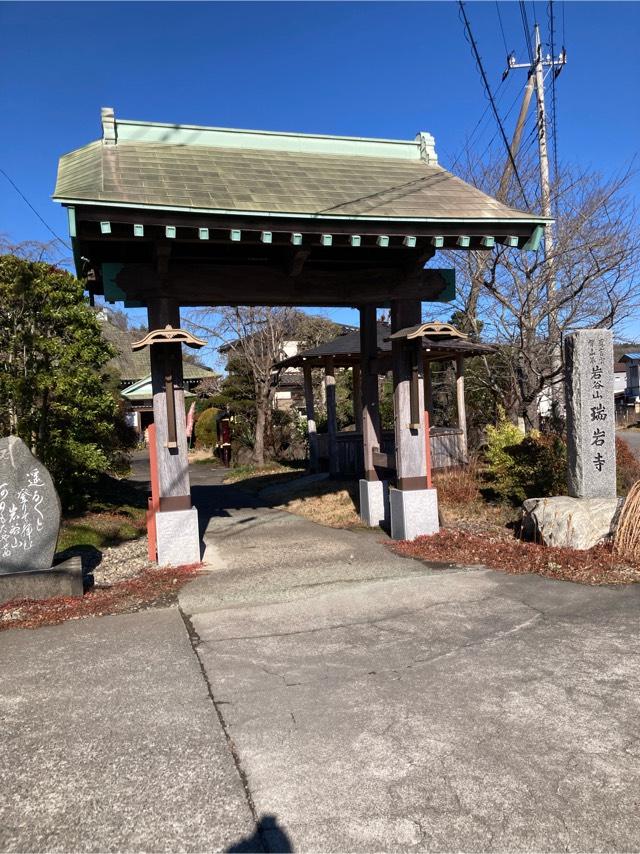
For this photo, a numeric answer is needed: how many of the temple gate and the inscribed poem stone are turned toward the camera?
2

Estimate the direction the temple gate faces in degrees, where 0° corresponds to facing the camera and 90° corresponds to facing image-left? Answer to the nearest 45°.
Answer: approximately 0°

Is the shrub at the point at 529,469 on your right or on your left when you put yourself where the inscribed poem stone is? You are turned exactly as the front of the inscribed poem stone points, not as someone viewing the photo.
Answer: on your left

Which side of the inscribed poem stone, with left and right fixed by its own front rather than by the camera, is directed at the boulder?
left

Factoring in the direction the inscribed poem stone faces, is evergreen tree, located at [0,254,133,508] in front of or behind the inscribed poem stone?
behind

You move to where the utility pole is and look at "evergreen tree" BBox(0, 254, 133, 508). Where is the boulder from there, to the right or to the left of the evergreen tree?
left

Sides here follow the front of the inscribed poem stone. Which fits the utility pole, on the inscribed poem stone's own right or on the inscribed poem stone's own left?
on the inscribed poem stone's own left

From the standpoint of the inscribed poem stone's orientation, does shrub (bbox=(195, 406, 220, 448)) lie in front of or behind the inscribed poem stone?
behind
